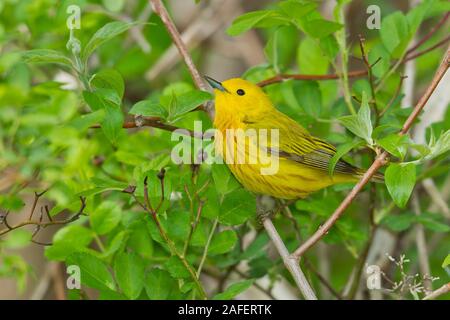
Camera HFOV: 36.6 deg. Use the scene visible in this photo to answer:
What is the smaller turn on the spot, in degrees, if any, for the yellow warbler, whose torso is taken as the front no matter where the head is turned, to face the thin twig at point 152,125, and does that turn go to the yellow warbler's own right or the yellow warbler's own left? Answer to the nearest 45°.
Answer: approximately 45° to the yellow warbler's own left

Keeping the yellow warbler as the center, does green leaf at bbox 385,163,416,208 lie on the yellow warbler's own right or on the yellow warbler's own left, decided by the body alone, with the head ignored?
on the yellow warbler's own left

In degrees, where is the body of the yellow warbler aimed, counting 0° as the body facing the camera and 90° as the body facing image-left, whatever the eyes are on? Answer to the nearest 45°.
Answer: approximately 90°
